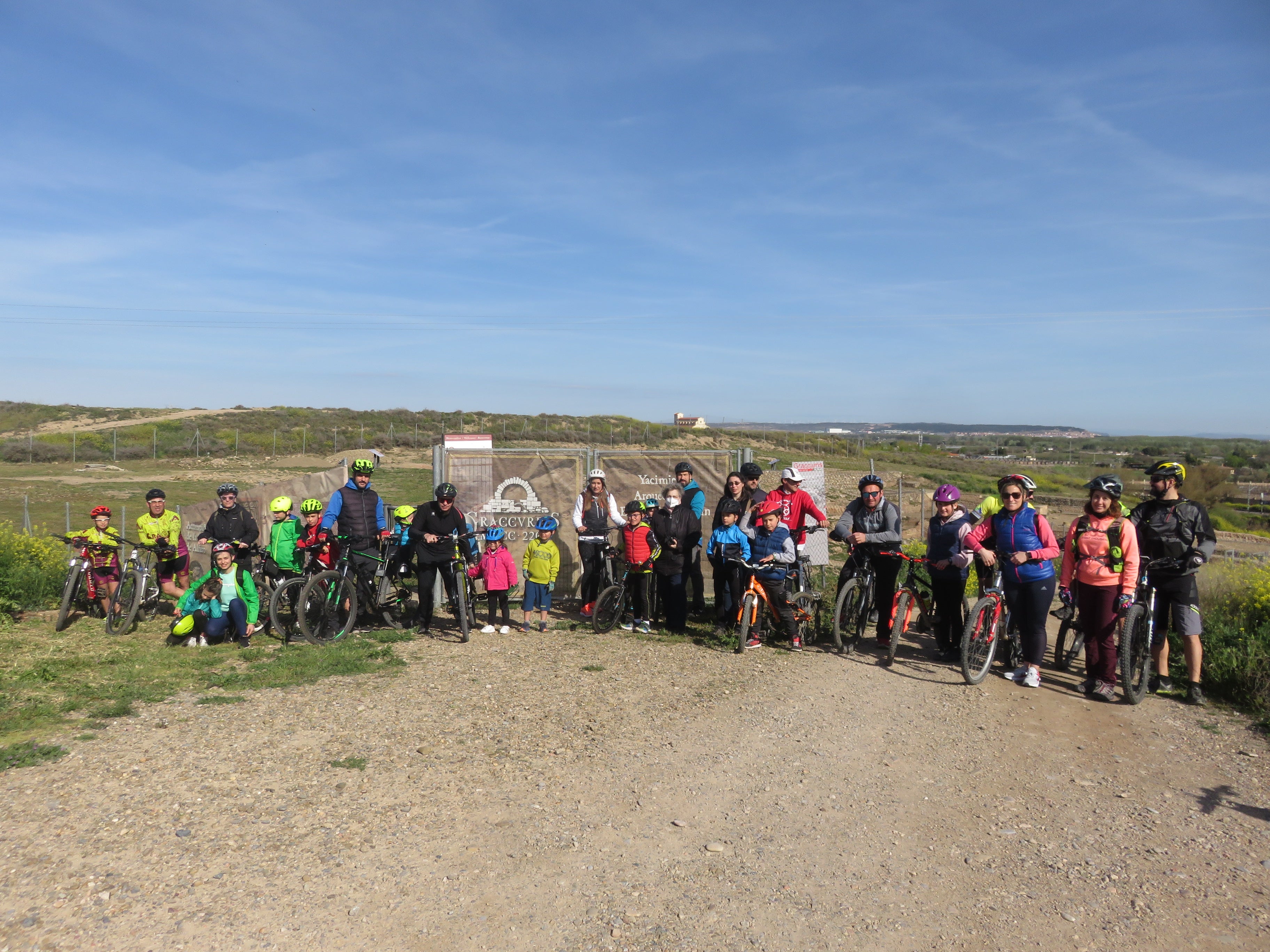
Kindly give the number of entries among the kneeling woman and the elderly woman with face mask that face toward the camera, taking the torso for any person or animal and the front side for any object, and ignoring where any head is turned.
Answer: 2

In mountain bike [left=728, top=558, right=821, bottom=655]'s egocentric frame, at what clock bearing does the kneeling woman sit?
The kneeling woman is roughly at 1 o'clock from the mountain bike.

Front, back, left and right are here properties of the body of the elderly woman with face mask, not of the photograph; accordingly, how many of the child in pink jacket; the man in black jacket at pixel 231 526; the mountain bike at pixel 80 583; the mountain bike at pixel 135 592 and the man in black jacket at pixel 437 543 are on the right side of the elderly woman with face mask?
5

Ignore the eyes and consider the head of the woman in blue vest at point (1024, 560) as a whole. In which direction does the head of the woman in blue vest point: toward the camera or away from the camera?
toward the camera

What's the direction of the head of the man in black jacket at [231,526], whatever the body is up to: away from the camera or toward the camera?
toward the camera

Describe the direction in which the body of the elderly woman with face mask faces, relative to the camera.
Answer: toward the camera

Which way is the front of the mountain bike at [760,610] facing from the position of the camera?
facing the viewer and to the left of the viewer

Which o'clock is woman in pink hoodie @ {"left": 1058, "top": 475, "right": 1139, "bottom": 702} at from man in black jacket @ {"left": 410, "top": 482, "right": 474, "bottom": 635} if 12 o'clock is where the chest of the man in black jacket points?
The woman in pink hoodie is roughly at 10 o'clock from the man in black jacket.

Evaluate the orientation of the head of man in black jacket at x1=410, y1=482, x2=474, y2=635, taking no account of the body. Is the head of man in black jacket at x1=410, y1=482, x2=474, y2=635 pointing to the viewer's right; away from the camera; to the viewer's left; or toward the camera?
toward the camera

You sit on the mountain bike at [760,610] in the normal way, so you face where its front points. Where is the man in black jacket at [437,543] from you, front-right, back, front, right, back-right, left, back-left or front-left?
front-right

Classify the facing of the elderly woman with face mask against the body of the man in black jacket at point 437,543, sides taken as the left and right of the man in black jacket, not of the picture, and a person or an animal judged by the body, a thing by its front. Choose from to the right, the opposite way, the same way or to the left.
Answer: the same way

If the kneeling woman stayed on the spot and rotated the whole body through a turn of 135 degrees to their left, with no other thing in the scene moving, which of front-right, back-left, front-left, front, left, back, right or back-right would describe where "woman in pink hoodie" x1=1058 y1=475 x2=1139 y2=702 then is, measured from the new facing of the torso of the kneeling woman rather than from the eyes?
right
